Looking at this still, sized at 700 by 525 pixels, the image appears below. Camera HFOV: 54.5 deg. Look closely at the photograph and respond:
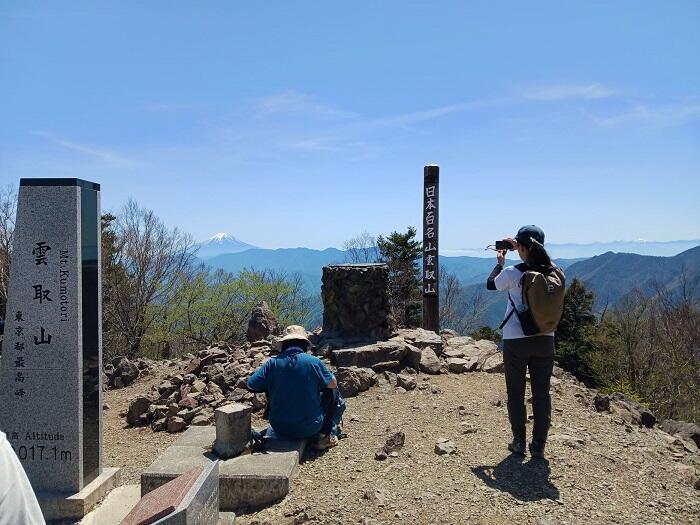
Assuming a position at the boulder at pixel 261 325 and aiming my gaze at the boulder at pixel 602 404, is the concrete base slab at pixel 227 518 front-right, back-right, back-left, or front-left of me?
front-right

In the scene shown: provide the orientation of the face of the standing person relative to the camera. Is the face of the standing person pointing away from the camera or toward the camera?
away from the camera

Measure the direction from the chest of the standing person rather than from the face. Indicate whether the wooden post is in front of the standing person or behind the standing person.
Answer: in front

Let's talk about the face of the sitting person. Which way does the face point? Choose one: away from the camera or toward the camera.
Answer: away from the camera

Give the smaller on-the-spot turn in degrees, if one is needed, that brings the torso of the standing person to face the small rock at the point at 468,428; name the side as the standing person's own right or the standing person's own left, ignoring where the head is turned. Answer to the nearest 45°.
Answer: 0° — they already face it

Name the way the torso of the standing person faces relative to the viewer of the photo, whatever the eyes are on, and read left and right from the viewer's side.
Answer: facing away from the viewer and to the left of the viewer

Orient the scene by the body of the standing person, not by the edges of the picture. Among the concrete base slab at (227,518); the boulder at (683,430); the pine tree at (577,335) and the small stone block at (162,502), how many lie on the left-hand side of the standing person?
2

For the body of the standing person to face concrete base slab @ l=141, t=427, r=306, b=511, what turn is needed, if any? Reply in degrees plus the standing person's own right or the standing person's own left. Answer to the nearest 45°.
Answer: approximately 45° to the standing person's own left

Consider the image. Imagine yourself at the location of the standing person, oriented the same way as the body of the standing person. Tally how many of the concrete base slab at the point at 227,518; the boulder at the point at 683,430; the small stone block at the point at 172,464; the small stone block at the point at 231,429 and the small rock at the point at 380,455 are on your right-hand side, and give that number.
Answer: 1

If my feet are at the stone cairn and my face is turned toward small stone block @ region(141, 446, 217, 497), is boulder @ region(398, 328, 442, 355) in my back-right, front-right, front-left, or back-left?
back-left

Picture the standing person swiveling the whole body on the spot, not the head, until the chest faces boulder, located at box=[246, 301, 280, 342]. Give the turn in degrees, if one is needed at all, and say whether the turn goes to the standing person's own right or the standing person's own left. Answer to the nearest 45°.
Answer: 0° — they already face it

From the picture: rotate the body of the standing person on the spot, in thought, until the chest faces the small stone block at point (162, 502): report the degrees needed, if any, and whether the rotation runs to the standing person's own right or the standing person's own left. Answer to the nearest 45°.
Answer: approximately 90° to the standing person's own left

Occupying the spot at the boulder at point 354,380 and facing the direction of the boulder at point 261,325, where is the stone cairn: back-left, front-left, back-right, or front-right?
front-right

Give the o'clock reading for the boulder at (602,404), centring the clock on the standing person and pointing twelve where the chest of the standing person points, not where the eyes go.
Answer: The boulder is roughly at 2 o'clock from the standing person.

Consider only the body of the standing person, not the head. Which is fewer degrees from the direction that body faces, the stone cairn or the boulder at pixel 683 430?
the stone cairn

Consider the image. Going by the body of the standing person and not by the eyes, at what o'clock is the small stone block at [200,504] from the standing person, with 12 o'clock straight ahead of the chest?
The small stone block is roughly at 9 o'clock from the standing person.
